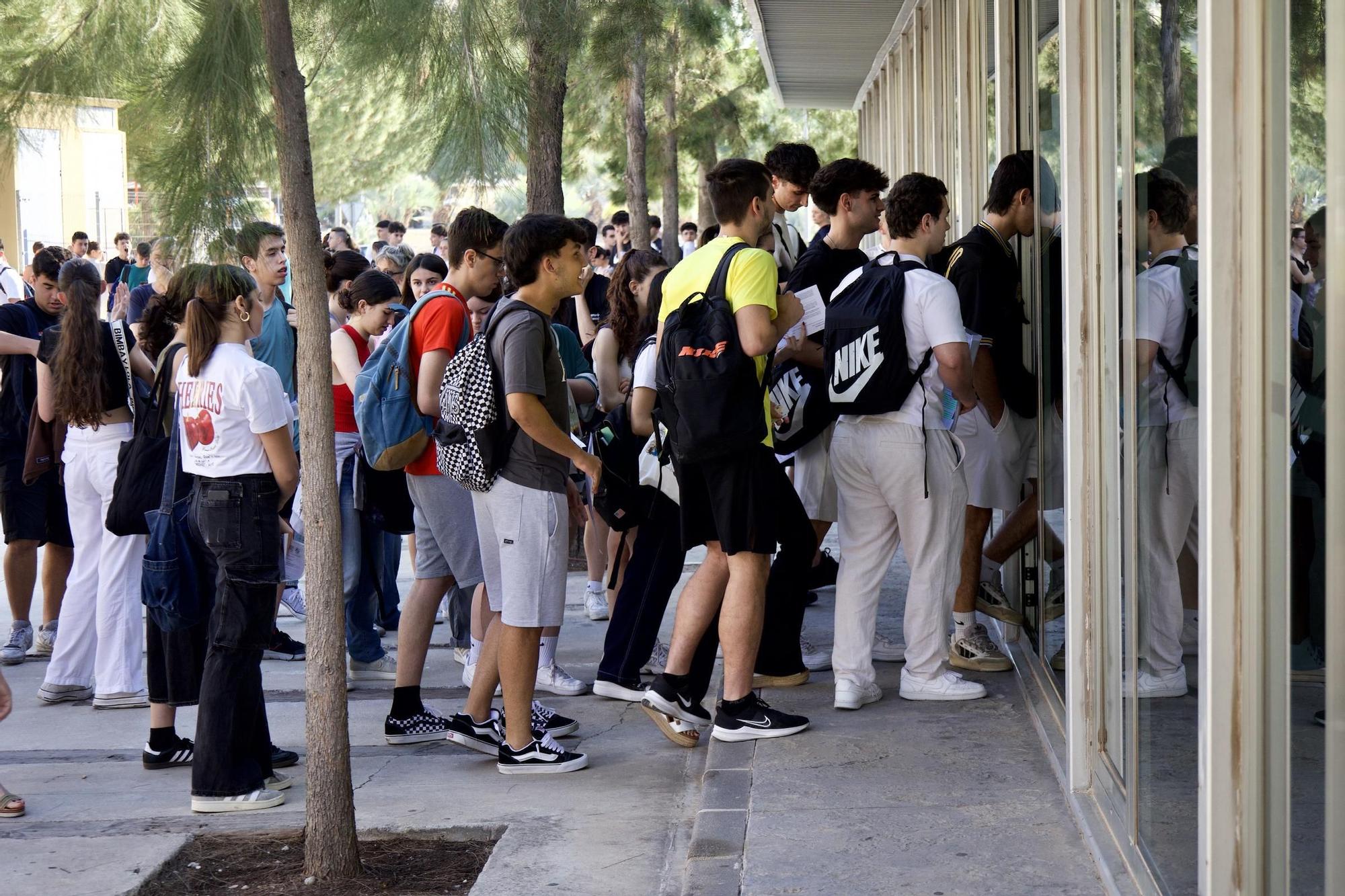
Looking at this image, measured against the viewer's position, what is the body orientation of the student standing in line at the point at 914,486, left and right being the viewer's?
facing away from the viewer and to the right of the viewer

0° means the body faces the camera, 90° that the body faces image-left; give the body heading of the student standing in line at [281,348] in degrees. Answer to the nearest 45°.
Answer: approximately 315°

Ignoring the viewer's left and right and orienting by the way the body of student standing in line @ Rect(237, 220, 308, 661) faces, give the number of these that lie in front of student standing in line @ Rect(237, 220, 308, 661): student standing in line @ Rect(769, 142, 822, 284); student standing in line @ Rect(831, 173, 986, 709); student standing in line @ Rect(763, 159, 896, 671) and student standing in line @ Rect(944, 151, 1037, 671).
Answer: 4

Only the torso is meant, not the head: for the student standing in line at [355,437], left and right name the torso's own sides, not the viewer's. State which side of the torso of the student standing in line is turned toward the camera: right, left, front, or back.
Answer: right

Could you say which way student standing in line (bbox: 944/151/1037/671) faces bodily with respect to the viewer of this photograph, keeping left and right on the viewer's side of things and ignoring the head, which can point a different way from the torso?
facing to the right of the viewer

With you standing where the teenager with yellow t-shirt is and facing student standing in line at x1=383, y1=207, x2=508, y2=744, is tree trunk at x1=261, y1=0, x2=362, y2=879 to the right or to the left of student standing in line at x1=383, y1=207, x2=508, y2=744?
left

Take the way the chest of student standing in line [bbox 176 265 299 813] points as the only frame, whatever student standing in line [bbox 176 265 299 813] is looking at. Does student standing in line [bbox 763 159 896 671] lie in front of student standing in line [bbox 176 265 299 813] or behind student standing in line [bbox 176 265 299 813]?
in front

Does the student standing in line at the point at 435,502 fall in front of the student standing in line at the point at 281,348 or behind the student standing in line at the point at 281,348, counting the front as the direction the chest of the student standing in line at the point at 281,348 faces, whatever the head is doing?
in front

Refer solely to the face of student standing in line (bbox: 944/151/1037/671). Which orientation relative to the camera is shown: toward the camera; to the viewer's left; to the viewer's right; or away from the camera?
to the viewer's right

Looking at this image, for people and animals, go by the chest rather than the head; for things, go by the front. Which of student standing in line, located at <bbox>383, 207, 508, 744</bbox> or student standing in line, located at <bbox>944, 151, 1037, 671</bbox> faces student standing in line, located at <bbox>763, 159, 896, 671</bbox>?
student standing in line, located at <bbox>383, 207, 508, 744</bbox>

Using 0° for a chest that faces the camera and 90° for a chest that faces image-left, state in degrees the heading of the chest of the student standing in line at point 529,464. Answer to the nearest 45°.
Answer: approximately 270°

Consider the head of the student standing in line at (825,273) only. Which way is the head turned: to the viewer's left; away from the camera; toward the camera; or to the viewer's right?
to the viewer's right
